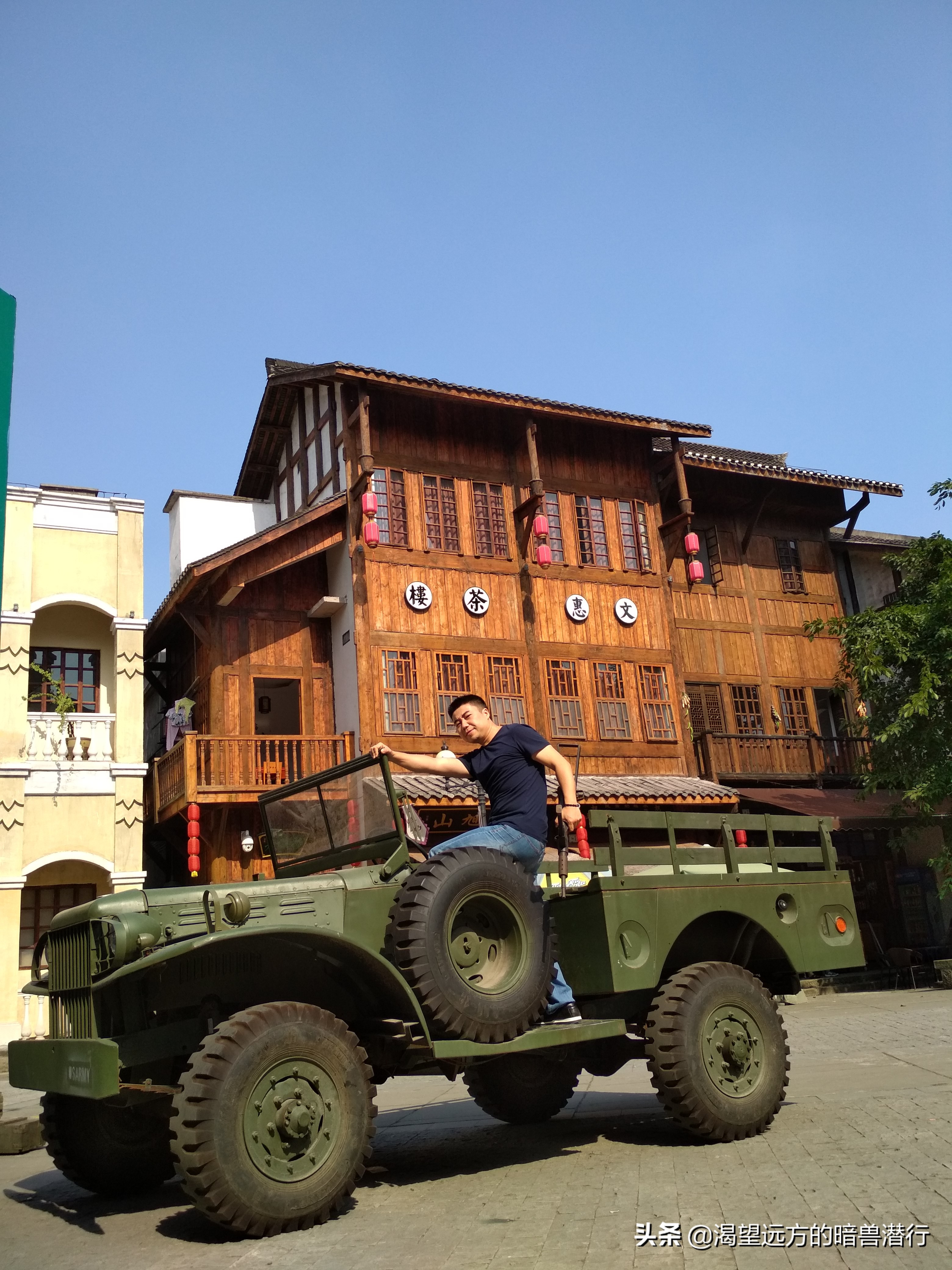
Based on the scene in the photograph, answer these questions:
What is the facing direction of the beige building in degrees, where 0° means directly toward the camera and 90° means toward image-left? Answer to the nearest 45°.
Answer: approximately 0°

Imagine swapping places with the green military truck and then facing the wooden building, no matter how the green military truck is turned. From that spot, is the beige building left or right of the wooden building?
left

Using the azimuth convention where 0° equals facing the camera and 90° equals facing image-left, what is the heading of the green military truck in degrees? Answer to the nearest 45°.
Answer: approximately 45°

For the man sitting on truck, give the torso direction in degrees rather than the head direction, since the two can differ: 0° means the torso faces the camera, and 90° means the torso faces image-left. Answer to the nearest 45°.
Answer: approximately 45°

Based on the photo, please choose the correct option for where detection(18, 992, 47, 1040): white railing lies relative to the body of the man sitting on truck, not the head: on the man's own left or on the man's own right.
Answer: on the man's own right

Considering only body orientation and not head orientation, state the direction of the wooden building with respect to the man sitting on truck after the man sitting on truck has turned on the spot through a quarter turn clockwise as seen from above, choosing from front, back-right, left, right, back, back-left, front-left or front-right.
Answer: front-right

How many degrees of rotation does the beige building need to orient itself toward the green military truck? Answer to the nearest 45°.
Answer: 0° — it already faces it

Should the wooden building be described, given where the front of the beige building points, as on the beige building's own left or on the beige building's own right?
on the beige building's own left

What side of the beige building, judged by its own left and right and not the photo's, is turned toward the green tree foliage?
left

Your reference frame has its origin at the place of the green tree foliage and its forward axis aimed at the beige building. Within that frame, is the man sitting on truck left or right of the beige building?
left

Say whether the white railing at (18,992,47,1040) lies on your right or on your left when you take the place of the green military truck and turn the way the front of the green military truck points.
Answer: on your right
